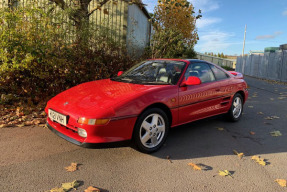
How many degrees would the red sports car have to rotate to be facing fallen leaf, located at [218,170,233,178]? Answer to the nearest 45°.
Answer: approximately 90° to its left

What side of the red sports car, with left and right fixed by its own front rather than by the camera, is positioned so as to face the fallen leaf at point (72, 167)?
front

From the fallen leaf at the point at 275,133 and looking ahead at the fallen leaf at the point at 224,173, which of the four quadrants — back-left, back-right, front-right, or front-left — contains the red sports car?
front-right

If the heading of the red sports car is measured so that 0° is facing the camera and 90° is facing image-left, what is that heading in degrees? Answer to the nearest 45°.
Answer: approximately 45°

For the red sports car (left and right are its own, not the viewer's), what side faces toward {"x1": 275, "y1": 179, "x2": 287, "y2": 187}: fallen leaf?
left

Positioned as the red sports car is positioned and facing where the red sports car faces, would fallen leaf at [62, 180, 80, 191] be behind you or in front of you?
in front

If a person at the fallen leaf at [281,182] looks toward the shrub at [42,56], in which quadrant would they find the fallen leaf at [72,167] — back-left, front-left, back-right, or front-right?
front-left

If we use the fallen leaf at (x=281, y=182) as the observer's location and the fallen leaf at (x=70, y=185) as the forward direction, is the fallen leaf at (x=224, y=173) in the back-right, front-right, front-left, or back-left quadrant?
front-right

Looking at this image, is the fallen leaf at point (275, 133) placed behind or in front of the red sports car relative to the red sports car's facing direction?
behind

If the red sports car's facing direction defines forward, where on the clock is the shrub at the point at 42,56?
The shrub is roughly at 3 o'clock from the red sports car.
